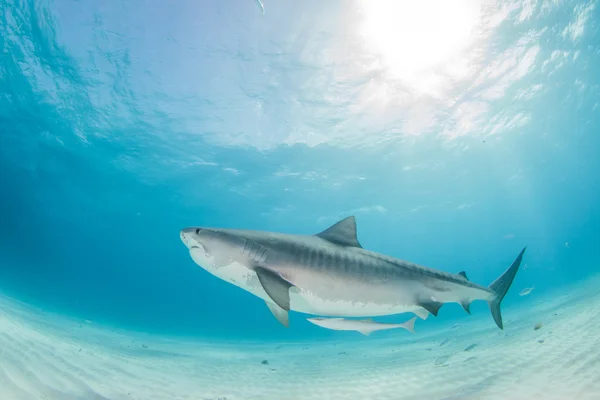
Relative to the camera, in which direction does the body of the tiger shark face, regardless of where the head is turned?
to the viewer's left
